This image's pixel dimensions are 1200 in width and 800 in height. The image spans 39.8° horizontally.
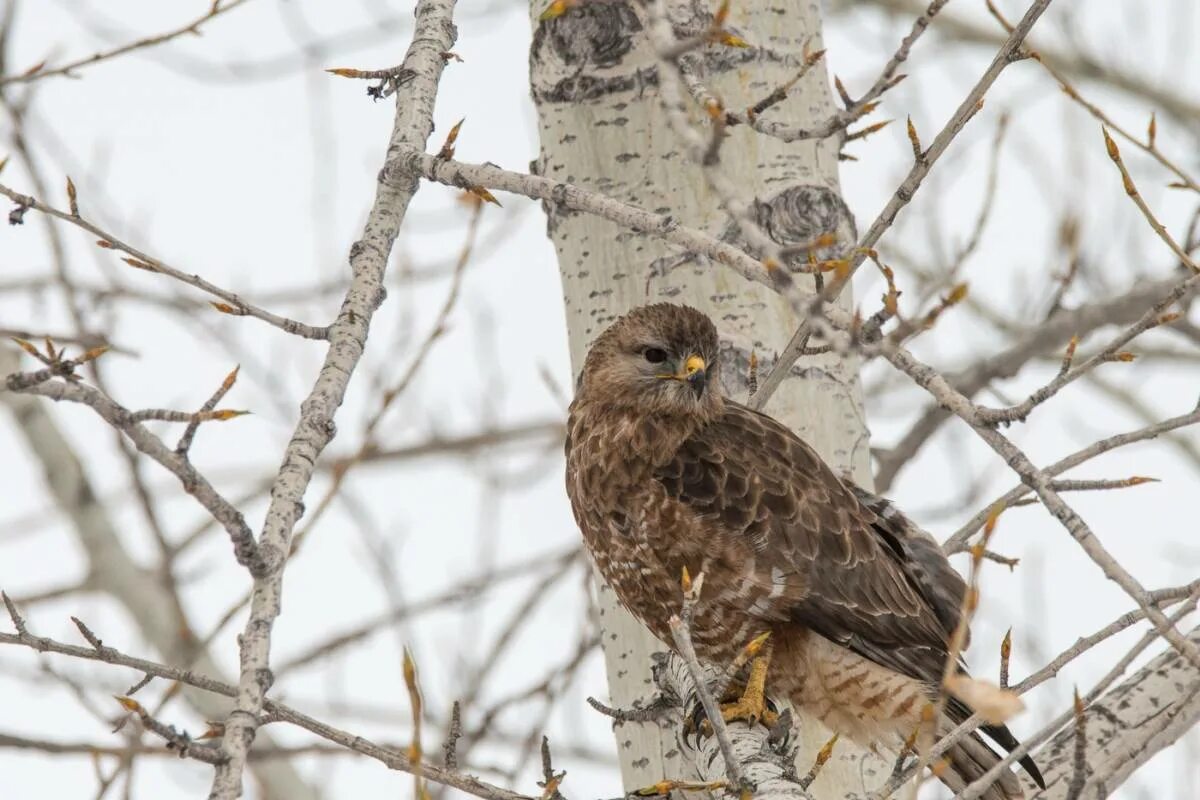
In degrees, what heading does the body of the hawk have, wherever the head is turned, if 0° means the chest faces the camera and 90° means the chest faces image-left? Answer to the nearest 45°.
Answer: approximately 90°
